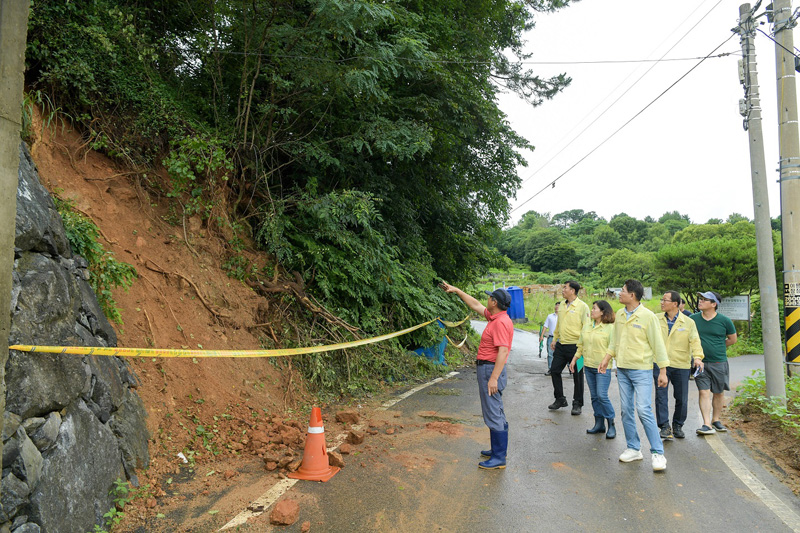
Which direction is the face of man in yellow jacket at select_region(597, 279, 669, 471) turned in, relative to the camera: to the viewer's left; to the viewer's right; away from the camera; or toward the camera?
to the viewer's left

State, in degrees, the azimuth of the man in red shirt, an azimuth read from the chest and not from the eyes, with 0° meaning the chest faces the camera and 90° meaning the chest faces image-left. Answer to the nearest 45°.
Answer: approximately 90°

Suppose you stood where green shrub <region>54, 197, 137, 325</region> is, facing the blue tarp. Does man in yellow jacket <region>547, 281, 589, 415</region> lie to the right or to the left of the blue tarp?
right

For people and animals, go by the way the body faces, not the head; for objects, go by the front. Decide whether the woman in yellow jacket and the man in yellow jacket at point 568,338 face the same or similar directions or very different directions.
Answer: same or similar directions

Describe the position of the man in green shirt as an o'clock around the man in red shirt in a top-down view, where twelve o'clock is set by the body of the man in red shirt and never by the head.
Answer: The man in green shirt is roughly at 5 o'clock from the man in red shirt.

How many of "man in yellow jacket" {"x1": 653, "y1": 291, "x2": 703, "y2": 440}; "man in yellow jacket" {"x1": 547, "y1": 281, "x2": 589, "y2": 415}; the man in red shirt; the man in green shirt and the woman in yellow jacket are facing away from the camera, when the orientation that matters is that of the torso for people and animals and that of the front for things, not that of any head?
0

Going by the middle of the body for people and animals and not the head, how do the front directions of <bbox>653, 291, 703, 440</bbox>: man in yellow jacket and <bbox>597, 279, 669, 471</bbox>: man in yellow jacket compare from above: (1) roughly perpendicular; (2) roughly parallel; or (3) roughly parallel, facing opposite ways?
roughly parallel

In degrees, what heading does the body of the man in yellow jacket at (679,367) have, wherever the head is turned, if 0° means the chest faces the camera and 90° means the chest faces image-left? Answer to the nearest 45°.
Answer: approximately 45°

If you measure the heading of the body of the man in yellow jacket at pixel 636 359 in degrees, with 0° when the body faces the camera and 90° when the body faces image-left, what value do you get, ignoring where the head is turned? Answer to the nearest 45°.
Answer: approximately 45°

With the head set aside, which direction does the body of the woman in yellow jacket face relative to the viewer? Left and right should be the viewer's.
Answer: facing the viewer and to the left of the viewer

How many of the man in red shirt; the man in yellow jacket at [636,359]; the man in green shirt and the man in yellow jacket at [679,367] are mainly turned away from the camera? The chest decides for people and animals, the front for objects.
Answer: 0

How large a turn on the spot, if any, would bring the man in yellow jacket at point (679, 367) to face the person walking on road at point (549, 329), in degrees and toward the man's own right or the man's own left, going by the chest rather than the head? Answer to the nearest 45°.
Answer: approximately 90° to the man's own right

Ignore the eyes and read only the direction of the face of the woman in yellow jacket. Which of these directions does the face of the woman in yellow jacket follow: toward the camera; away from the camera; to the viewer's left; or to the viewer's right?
to the viewer's left

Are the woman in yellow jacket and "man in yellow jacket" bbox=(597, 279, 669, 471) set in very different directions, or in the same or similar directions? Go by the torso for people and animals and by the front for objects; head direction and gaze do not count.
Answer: same or similar directions

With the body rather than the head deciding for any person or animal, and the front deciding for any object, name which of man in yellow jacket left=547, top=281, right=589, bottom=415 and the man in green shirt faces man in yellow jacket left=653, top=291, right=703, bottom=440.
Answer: the man in green shirt

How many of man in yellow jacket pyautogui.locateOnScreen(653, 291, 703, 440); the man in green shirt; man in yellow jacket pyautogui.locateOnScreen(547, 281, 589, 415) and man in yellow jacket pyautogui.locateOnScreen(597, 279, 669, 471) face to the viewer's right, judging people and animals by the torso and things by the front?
0

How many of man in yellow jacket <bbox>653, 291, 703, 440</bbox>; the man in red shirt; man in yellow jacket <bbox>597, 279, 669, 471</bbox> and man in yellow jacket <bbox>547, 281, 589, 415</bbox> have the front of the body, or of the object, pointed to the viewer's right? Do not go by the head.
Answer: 0

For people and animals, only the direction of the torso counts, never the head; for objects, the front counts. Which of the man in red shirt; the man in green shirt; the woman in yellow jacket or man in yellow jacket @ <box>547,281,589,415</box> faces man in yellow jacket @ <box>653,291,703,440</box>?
the man in green shirt
